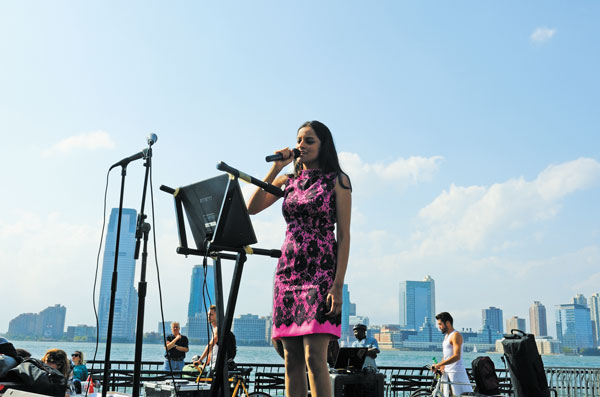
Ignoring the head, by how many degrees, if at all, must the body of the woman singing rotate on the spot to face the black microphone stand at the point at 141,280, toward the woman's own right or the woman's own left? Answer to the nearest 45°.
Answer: approximately 90° to the woman's own right

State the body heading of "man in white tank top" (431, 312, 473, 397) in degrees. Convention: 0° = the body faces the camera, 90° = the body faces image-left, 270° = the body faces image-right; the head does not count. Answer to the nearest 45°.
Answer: approximately 90°

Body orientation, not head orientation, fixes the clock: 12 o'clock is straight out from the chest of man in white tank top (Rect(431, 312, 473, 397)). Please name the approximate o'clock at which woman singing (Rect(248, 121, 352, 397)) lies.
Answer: The woman singing is roughly at 9 o'clock from the man in white tank top.

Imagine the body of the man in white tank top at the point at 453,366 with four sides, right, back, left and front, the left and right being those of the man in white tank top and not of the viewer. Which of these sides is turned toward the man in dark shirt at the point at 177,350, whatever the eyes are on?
front

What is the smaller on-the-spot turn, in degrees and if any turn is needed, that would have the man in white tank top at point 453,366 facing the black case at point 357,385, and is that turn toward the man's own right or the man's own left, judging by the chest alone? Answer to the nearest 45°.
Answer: approximately 45° to the man's own left

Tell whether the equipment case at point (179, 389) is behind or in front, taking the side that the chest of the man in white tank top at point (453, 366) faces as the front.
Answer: in front

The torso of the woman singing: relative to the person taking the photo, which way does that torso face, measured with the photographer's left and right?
facing the viewer and to the left of the viewer

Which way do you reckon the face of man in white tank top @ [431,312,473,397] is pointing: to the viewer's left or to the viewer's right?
to the viewer's left
